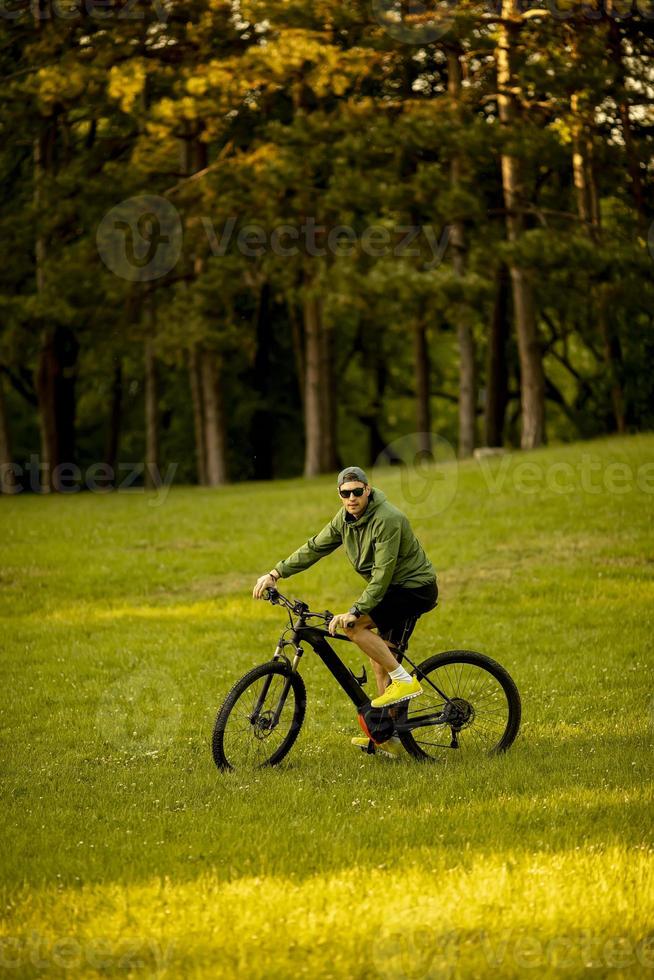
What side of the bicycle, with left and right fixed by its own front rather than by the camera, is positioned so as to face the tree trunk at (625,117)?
right

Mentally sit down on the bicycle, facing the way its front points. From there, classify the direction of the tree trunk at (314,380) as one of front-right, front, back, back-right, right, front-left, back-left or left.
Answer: right

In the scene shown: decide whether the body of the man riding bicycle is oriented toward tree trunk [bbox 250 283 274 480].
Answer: no

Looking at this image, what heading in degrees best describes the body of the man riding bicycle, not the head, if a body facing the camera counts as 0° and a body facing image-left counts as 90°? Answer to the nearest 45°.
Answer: approximately 45°

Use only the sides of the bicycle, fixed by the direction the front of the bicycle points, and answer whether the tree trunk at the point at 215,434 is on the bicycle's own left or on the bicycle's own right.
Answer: on the bicycle's own right

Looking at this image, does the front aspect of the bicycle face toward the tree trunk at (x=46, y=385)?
no

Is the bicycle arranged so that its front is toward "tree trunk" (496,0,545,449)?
no

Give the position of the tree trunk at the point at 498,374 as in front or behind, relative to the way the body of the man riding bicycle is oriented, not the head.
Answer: behind

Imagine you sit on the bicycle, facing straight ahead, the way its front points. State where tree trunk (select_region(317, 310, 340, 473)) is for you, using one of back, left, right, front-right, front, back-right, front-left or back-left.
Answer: right

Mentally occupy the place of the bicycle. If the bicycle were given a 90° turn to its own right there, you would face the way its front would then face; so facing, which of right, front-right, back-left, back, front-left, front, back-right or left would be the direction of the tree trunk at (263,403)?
front

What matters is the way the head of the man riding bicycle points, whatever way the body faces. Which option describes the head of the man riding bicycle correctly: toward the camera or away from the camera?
toward the camera

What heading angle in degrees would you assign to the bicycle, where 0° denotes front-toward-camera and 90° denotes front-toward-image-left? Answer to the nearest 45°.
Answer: approximately 90°

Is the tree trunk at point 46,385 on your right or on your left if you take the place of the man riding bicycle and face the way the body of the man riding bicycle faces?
on your right

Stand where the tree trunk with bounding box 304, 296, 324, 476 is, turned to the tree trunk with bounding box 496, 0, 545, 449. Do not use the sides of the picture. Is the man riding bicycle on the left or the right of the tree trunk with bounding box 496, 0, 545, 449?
right
